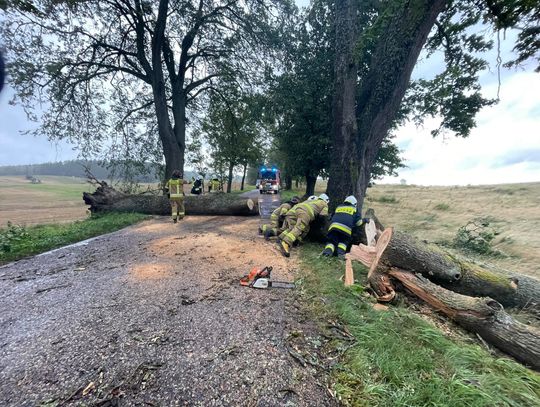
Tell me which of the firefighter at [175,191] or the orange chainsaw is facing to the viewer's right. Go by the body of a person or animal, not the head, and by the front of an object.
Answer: the orange chainsaw

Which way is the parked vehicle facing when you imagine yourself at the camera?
facing the viewer

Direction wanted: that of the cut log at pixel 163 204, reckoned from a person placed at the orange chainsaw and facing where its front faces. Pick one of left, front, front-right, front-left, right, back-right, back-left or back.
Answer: back-left

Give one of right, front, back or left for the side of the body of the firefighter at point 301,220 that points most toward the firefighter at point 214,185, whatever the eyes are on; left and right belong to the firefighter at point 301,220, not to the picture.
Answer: left

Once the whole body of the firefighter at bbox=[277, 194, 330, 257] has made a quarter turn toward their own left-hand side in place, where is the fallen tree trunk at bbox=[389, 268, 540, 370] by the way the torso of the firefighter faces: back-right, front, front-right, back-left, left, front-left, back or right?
back

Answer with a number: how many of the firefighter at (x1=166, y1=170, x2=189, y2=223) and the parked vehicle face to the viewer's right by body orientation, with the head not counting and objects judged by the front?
0

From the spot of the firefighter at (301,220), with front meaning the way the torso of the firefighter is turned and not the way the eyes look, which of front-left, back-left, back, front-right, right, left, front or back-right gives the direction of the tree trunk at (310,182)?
front-left

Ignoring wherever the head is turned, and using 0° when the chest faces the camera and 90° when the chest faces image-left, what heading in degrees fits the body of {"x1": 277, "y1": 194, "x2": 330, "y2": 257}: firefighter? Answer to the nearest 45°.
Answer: approximately 225°

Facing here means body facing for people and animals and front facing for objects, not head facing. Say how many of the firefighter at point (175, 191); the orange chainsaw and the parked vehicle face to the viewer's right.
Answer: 1

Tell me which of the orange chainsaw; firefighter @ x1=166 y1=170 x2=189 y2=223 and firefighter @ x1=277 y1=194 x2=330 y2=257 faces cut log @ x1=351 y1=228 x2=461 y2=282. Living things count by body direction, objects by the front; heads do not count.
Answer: the orange chainsaw

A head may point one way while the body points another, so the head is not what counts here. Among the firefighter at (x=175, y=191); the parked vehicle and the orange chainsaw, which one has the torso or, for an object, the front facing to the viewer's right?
the orange chainsaw

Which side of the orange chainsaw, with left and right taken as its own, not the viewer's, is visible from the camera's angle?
right
